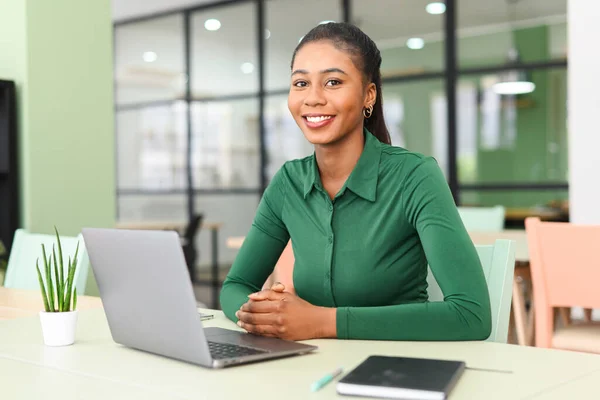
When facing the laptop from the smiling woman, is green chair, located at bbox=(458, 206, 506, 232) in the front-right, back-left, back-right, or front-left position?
back-right

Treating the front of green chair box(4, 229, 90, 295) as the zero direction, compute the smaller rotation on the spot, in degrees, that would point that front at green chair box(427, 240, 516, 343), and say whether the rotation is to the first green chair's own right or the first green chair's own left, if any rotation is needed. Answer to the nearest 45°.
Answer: approximately 45° to the first green chair's own left

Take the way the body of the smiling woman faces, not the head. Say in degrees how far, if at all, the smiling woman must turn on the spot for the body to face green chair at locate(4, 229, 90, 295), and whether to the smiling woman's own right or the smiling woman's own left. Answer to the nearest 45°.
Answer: approximately 90° to the smiling woman's own right

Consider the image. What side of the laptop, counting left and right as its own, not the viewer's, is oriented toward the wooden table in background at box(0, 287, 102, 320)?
left

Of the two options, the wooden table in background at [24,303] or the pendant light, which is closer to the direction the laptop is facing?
the pendant light

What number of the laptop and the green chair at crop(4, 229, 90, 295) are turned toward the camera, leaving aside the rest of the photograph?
1

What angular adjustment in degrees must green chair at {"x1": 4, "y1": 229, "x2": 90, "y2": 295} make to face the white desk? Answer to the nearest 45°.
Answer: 0° — it already faces it

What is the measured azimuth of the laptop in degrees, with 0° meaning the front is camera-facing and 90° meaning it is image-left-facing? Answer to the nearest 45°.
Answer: approximately 225°

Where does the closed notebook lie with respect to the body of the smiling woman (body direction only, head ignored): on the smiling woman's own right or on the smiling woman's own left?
on the smiling woman's own left

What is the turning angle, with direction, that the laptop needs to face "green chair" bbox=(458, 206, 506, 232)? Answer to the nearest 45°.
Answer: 0° — it already faces it

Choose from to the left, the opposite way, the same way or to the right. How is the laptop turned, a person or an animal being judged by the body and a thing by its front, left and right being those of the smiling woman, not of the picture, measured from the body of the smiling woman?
the opposite way

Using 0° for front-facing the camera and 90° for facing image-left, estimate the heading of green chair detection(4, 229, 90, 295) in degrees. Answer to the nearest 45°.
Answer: approximately 0°
